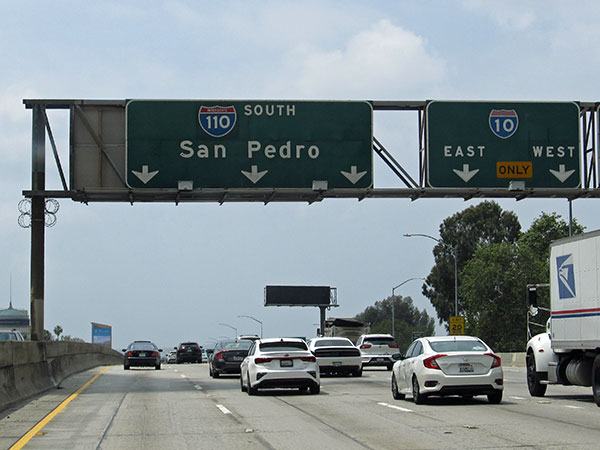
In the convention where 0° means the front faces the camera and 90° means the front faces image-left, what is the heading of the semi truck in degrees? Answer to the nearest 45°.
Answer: approximately 135°

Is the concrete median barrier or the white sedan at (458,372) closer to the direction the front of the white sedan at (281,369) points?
the concrete median barrier

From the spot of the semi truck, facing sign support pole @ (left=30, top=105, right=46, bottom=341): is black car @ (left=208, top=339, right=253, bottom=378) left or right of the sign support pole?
right

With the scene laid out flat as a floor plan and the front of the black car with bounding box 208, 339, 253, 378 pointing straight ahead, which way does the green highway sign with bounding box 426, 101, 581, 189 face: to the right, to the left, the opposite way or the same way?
the opposite way

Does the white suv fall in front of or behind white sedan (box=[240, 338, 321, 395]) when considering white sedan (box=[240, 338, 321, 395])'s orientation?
in front

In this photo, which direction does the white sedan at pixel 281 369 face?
away from the camera

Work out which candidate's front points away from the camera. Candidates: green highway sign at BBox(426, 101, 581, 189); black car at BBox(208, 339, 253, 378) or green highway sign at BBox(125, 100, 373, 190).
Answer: the black car

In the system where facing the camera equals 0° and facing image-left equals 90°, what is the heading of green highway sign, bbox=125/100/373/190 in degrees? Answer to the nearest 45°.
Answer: approximately 0°

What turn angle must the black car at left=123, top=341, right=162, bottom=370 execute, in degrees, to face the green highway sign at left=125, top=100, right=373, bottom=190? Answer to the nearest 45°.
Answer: approximately 180°

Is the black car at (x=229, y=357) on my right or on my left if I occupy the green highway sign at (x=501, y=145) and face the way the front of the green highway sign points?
on my right

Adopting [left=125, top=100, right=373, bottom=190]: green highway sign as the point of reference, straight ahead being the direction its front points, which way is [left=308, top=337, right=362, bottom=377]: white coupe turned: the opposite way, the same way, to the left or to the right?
the opposite way

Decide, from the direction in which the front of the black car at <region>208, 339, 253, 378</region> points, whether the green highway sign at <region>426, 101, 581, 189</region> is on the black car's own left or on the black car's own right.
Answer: on the black car's own right

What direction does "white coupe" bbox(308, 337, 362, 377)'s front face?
away from the camera

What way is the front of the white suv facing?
away from the camera

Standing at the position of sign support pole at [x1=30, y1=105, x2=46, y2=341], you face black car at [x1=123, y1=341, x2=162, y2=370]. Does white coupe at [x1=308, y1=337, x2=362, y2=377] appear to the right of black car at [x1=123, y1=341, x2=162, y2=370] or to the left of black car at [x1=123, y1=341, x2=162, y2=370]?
right

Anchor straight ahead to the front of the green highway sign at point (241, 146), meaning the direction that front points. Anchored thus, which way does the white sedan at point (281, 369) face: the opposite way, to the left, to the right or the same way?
the opposite way

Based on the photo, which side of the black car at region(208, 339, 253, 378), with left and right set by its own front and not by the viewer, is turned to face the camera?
back

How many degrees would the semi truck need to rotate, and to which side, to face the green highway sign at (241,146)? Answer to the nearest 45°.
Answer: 0° — it already faces it

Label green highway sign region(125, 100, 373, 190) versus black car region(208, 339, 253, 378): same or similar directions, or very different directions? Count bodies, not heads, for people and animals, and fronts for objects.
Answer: very different directions
